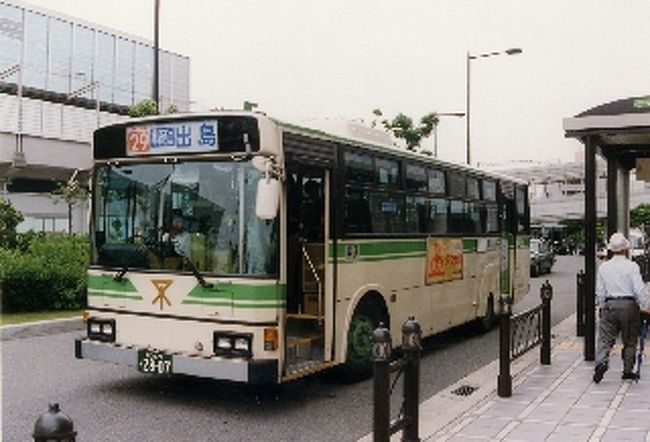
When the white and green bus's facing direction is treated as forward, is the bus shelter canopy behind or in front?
behind

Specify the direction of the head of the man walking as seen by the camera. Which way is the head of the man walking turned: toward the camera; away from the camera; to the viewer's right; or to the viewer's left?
away from the camera

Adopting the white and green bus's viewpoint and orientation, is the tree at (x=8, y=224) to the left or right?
on its right

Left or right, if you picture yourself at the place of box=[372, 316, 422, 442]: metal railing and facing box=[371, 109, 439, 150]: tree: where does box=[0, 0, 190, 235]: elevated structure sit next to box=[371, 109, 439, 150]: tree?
left

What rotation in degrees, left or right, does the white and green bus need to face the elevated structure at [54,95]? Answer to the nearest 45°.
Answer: approximately 135° to its right

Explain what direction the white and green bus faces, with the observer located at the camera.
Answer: facing the viewer and to the left of the viewer

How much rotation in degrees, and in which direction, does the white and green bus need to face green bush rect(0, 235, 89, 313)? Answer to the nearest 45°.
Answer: approximately 90° to its right

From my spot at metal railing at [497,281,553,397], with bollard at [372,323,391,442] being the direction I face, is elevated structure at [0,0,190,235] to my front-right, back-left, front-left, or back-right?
back-right

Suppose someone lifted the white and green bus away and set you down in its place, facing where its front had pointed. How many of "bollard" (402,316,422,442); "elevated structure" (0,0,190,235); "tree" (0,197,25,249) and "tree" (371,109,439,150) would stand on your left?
1
